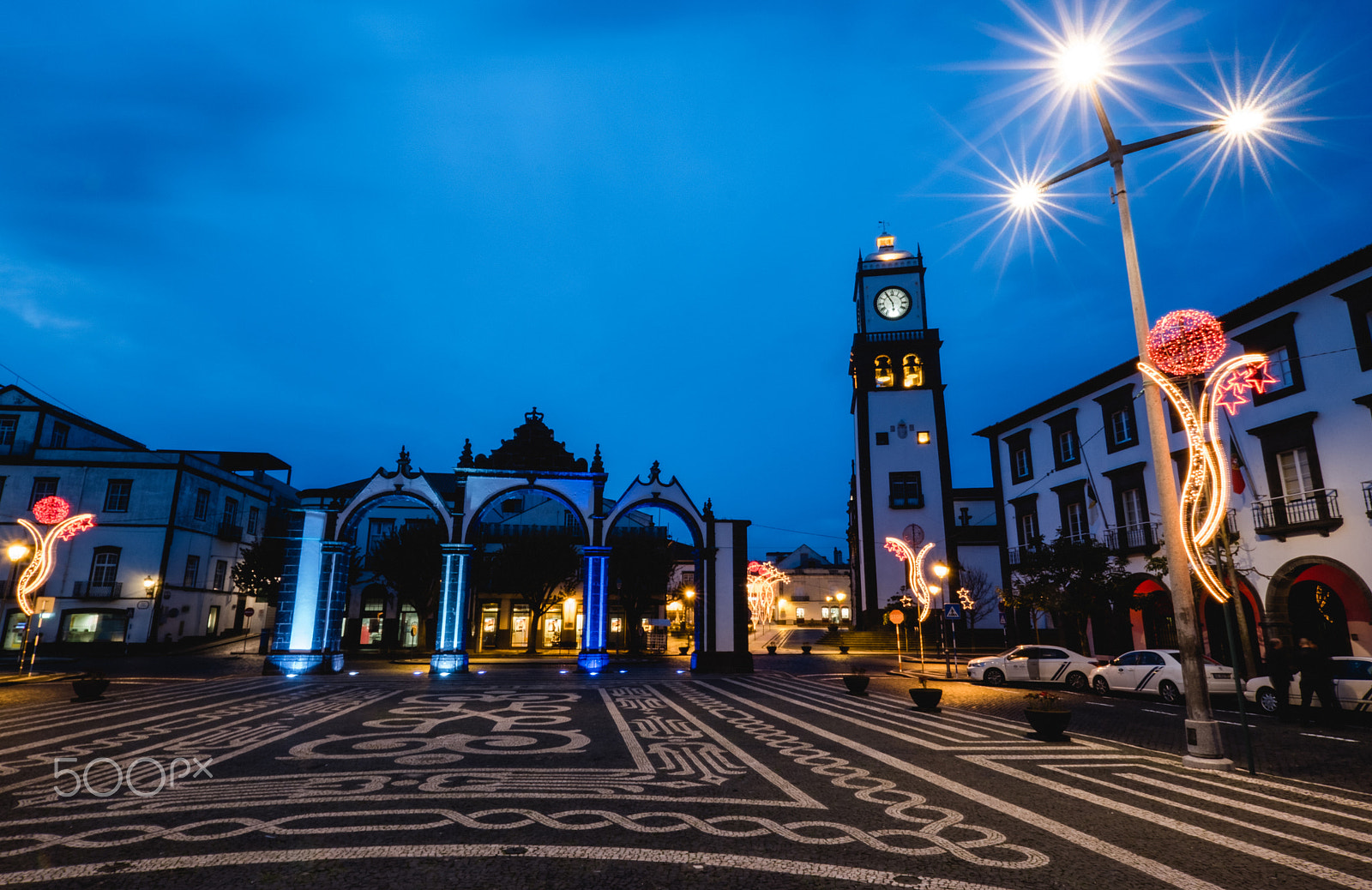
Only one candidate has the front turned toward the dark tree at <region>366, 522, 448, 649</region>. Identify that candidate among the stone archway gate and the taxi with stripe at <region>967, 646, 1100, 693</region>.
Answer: the taxi with stripe

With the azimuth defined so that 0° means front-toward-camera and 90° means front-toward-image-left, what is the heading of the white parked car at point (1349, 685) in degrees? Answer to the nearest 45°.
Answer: approximately 135°

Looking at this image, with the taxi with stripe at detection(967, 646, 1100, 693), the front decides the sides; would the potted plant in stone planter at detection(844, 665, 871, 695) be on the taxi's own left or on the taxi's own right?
on the taxi's own left

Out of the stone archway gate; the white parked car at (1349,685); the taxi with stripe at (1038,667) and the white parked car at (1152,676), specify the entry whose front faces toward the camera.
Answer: the stone archway gate

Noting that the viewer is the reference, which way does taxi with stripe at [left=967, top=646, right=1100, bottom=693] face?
facing to the left of the viewer

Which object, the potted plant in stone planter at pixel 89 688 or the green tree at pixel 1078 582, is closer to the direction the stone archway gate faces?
the potted plant in stone planter

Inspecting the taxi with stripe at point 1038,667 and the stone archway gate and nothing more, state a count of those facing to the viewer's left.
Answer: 1

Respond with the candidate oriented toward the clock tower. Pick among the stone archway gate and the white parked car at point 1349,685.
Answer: the white parked car

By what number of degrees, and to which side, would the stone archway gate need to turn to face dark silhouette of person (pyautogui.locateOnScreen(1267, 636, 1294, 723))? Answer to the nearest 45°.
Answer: approximately 45° to its left

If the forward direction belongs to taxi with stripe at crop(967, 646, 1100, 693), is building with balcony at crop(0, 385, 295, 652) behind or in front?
in front

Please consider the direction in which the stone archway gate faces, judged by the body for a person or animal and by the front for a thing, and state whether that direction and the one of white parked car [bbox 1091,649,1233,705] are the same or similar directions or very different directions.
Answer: very different directions

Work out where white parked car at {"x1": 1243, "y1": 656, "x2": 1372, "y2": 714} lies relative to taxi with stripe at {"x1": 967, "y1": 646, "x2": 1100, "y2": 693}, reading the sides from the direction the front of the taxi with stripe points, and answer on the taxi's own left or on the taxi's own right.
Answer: on the taxi's own left

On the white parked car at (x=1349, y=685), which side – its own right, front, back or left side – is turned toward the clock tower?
front

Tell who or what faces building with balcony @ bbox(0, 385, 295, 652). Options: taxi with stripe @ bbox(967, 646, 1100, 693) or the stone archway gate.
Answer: the taxi with stripe

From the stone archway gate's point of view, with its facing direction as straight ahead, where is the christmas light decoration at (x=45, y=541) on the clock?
The christmas light decoration is roughly at 3 o'clock from the stone archway gate.

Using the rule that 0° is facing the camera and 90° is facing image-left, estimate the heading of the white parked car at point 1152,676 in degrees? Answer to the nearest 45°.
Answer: approximately 135°
